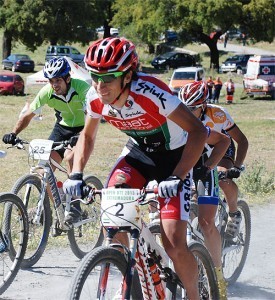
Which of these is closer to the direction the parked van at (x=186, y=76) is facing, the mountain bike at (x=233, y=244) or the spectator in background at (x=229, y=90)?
the mountain bike

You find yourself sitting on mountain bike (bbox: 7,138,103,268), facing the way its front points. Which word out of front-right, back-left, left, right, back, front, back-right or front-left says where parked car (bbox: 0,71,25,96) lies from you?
back-right

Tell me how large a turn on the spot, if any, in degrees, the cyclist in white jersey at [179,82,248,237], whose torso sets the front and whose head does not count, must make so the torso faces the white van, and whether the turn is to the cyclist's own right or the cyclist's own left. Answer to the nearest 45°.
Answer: approximately 135° to the cyclist's own right

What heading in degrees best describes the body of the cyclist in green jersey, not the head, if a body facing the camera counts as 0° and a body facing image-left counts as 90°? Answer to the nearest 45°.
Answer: approximately 45°

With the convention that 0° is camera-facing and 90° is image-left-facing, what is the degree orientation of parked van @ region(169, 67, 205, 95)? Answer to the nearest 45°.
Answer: approximately 45°

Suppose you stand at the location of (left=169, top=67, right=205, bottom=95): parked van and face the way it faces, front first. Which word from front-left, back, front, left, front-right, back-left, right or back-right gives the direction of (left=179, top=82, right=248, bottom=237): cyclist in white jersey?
front-left

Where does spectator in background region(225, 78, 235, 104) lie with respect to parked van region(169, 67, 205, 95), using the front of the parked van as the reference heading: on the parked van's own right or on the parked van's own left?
on the parked van's own left
